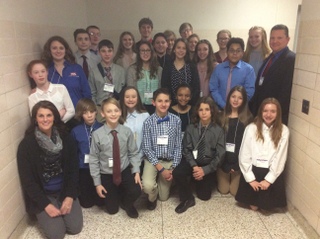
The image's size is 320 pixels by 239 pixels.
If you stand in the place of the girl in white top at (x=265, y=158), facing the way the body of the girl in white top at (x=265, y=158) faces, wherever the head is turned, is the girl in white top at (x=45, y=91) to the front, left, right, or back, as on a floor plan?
right

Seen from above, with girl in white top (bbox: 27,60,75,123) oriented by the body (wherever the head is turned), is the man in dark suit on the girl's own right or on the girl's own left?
on the girl's own left

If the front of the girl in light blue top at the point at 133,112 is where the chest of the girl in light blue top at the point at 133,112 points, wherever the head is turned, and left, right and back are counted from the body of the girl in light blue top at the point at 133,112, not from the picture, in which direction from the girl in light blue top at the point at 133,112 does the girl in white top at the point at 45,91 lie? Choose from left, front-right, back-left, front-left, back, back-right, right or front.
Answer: right

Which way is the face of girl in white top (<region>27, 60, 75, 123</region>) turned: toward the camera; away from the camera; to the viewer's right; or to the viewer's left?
toward the camera

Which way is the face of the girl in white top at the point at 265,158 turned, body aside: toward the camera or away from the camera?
toward the camera

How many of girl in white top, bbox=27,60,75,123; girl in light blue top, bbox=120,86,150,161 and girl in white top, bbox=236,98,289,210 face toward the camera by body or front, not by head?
3

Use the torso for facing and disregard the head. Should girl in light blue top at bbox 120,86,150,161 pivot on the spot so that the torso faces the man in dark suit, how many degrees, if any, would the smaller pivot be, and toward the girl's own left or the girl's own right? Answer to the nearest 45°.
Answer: approximately 90° to the girl's own left

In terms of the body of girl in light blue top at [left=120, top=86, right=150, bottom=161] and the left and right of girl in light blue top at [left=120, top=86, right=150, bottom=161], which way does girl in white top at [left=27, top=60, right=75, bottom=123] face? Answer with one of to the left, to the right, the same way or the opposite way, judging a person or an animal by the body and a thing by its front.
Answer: the same way

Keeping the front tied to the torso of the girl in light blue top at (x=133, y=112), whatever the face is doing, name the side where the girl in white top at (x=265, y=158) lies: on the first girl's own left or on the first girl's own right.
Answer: on the first girl's own left

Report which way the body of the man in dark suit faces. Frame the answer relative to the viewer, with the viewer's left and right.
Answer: facing the viewer and to the left of the viewer

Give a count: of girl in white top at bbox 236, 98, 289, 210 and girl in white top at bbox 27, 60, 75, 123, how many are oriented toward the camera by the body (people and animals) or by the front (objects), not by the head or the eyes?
2

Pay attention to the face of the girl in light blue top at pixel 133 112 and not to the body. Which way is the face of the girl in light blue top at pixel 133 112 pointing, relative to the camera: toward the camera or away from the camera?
toward the camera

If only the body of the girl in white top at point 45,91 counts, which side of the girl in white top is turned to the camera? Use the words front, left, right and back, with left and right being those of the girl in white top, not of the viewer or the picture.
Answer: front

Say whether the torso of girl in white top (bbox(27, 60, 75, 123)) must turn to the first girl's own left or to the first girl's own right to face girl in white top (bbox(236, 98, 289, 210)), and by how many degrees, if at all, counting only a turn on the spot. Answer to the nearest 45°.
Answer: approximately 45° to the first girl's own left

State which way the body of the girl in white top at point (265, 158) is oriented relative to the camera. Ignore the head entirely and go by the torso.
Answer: toward the camera

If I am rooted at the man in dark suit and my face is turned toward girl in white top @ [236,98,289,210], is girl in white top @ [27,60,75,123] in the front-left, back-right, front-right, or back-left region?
front-right
